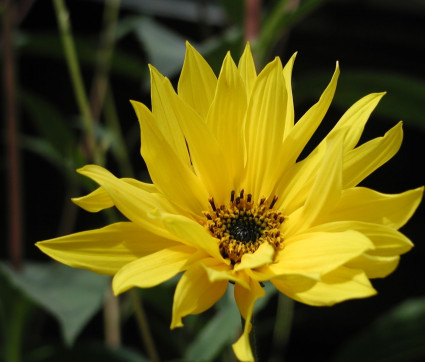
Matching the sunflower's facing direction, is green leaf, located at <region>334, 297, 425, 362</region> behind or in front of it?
behind

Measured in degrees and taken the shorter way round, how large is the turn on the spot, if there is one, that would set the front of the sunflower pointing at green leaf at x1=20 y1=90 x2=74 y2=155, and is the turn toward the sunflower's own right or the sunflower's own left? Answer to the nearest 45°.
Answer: approximately 135° to the sunflower's own right

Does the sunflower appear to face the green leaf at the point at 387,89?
no

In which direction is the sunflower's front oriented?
toward the camera

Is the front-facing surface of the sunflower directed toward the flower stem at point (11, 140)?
no

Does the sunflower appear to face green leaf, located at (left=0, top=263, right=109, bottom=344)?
no
